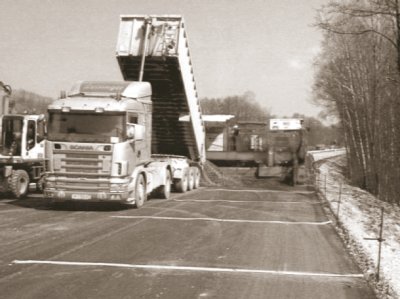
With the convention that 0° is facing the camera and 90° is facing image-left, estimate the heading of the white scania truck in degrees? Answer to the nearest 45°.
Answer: approximately 45°
